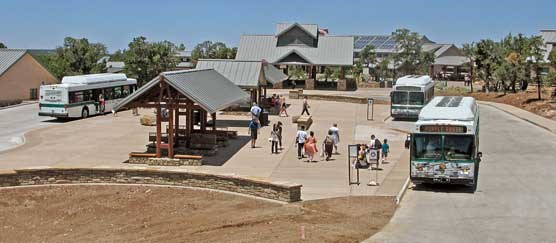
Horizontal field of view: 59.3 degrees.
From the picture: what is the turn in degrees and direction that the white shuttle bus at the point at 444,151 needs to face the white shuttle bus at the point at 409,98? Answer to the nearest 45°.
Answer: approximately 180°

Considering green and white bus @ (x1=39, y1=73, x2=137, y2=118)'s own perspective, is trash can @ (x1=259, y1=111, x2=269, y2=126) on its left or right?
on its right

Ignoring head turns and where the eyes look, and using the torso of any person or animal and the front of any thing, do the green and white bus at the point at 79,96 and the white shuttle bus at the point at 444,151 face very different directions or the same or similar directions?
very different directions

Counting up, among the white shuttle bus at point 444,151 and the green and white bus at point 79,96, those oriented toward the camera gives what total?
1

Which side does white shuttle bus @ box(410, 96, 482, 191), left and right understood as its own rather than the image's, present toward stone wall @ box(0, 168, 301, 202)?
right

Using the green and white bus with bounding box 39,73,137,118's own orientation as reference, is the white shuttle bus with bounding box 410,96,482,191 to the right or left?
on its right

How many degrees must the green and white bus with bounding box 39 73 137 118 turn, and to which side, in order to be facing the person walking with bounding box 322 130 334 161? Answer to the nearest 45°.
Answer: approximately 90° to its right

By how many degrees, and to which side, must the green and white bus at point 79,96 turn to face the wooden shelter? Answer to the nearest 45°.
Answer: approximately 135° to its right

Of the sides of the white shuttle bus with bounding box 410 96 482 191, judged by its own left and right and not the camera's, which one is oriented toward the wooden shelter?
right
